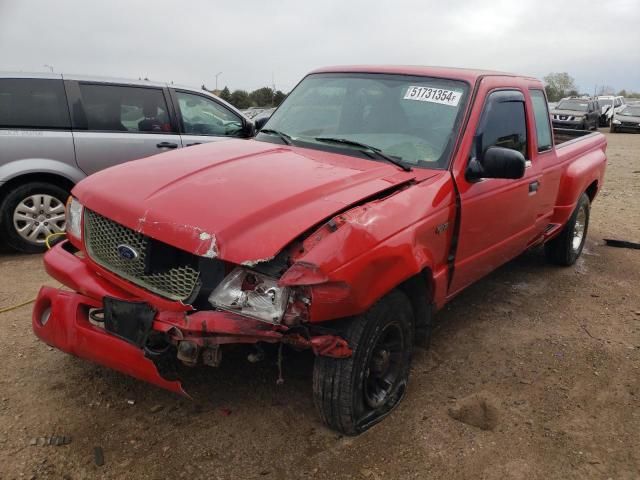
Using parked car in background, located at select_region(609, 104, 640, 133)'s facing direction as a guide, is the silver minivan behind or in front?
in front

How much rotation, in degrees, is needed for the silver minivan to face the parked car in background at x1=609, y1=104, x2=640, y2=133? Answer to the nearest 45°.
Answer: approximately 45° to its left

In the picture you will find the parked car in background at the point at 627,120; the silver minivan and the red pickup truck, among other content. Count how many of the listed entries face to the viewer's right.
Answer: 1

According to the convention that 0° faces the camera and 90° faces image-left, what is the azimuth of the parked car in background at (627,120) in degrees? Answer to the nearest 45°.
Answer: approximately 45°

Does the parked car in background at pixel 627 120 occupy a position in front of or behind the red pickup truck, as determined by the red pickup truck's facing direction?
behind

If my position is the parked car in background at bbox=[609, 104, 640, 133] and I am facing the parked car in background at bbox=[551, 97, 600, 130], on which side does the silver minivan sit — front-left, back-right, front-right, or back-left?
front-left

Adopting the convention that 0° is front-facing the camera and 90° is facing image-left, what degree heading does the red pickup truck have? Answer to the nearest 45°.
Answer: approximately 45°

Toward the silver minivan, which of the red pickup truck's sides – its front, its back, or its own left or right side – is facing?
right

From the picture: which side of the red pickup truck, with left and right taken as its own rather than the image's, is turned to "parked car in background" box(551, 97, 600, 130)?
back

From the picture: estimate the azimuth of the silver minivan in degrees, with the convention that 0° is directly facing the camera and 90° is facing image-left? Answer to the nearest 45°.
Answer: approximately 270°
